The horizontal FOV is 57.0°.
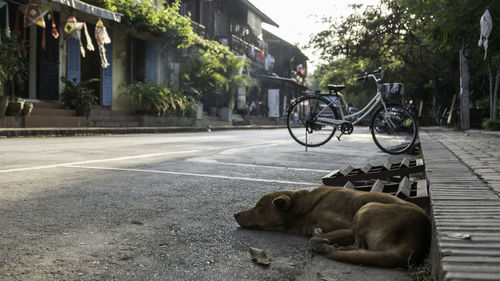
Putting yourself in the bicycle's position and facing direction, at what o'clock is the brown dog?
The brown dog is roughly at 3 o'clock from the bicycle.

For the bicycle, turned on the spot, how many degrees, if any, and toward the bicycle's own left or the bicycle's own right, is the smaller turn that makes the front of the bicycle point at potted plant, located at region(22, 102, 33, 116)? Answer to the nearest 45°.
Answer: approximately 180°

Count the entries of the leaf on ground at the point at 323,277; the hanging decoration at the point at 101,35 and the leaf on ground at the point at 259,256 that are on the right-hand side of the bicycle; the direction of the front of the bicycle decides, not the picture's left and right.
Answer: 2

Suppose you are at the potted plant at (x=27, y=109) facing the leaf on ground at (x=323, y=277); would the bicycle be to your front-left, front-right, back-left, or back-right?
front-left

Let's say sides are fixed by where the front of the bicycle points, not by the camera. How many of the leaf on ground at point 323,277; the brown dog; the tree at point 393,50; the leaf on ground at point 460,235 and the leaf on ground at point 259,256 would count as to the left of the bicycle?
1

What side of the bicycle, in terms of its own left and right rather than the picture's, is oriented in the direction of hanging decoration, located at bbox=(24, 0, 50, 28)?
back

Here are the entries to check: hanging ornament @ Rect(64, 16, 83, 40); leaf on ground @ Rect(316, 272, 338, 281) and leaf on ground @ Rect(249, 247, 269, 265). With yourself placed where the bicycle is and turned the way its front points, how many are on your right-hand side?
2

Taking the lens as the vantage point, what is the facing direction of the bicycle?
facing to the right of the viewer

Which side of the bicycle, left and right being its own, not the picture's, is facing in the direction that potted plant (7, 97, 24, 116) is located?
back

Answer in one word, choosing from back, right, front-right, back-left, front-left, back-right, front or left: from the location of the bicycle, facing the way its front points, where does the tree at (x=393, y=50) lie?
left

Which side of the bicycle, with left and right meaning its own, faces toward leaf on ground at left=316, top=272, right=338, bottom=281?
right

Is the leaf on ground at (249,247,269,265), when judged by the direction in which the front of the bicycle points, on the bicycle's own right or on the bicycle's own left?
on the bicycle's own right

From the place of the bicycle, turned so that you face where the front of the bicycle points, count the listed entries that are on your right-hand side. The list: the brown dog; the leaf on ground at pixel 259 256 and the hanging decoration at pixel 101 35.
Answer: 2

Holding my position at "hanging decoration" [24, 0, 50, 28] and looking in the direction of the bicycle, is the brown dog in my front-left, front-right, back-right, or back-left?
front-right

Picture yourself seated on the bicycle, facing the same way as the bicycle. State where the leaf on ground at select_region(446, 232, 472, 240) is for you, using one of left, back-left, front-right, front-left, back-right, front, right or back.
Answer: right

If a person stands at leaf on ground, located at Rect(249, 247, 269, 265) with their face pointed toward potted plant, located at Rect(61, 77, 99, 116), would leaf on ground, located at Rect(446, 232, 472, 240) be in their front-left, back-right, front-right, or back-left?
back-right
